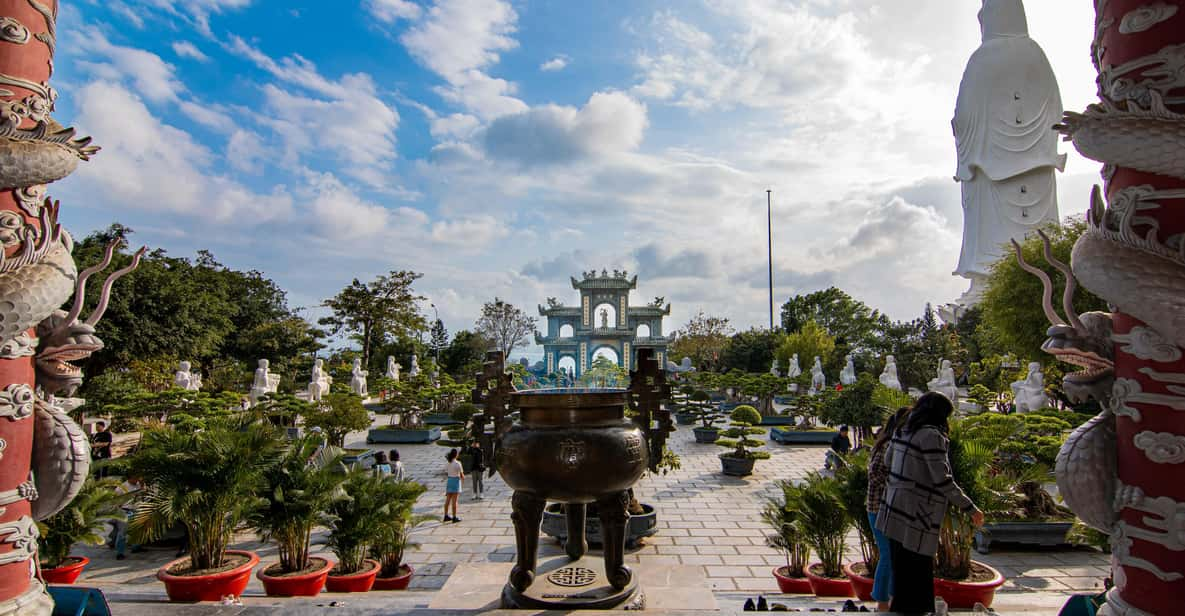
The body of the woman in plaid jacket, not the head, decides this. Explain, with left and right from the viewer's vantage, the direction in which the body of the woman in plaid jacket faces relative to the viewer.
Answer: facing away from the viewer and to the right of the viewer

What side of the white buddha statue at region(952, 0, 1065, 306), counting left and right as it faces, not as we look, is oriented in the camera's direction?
back

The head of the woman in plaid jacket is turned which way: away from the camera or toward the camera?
away from the camera

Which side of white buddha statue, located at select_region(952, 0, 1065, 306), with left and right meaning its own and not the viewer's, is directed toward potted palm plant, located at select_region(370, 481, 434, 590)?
back

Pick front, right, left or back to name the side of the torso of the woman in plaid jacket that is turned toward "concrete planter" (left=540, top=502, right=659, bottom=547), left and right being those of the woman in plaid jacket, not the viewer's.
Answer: left

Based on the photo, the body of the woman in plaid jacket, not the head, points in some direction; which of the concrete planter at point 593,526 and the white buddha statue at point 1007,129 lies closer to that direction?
the white buddha statue

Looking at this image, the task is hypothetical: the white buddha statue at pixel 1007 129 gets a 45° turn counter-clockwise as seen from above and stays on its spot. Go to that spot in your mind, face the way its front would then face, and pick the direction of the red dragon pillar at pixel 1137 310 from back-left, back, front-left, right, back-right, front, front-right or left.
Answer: back-left

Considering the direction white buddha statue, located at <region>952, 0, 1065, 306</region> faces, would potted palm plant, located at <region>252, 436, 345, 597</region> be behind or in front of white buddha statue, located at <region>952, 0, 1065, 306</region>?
behind

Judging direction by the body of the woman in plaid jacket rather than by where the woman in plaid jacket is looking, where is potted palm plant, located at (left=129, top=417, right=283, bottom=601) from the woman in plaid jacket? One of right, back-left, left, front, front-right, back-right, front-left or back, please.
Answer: back-left

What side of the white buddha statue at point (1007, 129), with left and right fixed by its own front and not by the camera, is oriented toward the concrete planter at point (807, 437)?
back

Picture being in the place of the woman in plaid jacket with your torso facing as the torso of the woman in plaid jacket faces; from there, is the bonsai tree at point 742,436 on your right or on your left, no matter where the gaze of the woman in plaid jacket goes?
on your left
